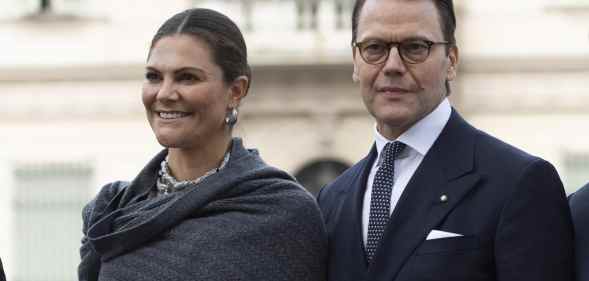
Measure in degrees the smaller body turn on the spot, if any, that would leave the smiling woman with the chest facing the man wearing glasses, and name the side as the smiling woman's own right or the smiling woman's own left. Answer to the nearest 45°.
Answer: approximately 135° to the smiling woman's own left

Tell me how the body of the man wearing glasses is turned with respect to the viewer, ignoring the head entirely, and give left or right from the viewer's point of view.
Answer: facing the viewer and to the left of the viewer

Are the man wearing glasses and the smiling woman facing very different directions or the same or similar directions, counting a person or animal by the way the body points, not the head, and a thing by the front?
same or similar directions

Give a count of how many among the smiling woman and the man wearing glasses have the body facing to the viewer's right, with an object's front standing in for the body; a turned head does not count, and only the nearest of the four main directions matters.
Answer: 0

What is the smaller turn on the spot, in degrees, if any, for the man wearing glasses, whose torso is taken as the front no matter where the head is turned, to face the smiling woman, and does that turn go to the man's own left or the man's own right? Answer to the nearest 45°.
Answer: approximately 45° to the man's own right
